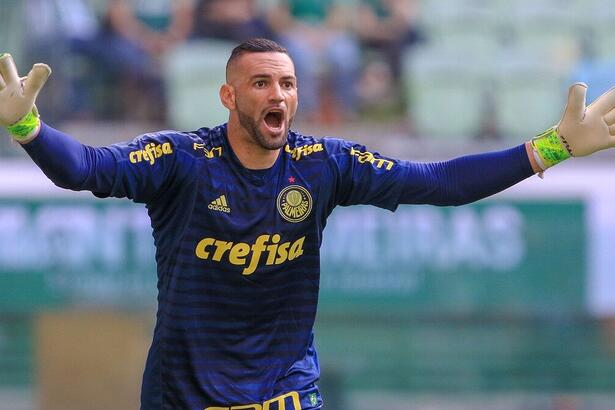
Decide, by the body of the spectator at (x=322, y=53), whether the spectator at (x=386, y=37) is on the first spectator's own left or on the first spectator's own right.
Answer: on the first spectator's own left

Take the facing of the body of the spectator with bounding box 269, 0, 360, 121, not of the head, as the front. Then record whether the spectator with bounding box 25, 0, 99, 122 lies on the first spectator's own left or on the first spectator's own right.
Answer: on the first spectator's own right

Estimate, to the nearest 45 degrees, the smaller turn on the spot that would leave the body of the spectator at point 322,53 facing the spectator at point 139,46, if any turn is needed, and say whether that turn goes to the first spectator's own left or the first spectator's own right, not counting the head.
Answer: approximately 90° to the first spectator's own right

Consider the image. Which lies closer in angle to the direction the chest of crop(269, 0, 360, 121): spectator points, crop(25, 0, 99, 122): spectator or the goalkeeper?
the goalkeeper

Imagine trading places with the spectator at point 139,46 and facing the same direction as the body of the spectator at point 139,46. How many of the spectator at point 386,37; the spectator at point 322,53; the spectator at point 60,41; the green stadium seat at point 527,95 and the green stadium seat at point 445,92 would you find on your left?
4

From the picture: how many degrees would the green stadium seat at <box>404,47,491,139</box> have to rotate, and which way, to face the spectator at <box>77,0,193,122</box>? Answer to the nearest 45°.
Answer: approximately 90° to its right

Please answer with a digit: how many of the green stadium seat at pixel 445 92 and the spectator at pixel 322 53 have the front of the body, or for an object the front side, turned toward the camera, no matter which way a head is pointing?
2

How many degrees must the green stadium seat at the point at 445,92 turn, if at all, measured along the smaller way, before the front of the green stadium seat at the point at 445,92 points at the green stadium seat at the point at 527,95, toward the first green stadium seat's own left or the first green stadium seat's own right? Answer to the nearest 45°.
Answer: approximately 90° to the first green stadium seat's own left

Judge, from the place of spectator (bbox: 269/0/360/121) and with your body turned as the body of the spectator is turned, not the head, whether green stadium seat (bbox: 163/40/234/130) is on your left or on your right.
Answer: on your right

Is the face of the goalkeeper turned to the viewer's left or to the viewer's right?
to the viewer's right

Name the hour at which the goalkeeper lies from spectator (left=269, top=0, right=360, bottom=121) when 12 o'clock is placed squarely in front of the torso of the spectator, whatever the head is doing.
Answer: The goalkeeper is roughly at 12 o'clock from the spectator.
